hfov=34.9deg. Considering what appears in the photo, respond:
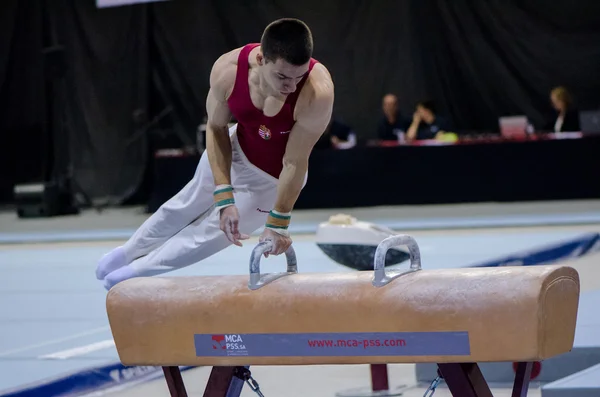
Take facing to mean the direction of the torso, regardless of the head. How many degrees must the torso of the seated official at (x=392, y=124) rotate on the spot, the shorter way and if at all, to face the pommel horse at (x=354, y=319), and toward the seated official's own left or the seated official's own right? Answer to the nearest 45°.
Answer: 0° — they already face it

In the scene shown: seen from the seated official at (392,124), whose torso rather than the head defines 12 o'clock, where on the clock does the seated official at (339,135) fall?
the seated official at (339,135) is roughly at 3 o'clock from the seated official at (392,124).

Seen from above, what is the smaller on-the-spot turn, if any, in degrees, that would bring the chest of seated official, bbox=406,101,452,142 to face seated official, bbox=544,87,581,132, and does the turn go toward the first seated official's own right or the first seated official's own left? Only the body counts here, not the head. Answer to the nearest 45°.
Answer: approximately 135° to the first seated official's own left

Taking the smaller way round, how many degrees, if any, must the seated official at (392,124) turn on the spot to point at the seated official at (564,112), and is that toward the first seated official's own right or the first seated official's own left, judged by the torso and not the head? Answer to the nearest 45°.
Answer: approximately 90° to the first seated official's own left

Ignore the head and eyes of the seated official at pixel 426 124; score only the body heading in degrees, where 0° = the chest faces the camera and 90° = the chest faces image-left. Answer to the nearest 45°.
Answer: approximately 45°

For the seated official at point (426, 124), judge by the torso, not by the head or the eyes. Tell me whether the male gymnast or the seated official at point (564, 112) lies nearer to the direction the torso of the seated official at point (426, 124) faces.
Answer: the male gymnast
